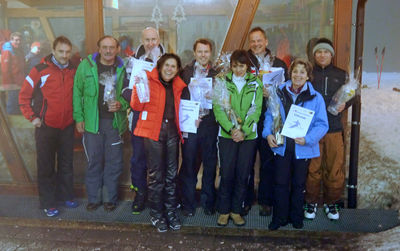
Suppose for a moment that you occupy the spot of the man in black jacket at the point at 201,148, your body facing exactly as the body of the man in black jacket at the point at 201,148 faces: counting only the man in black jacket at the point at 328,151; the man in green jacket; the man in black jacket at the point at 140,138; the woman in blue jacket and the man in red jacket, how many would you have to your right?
3

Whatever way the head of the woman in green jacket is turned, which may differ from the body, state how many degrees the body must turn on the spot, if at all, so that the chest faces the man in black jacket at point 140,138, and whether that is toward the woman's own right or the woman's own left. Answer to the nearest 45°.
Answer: approximately 90° to the woman's own right

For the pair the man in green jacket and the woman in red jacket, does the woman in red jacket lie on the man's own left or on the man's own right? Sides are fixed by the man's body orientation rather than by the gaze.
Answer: on the man's own left

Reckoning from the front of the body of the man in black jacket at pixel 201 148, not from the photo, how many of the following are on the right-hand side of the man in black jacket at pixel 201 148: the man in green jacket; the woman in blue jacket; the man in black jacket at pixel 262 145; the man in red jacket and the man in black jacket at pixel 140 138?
3

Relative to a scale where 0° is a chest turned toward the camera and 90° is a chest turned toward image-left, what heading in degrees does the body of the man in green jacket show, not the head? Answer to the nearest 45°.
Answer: approximately 0°

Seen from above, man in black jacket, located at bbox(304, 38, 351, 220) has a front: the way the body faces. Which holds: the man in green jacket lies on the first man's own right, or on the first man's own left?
on the first man's own right

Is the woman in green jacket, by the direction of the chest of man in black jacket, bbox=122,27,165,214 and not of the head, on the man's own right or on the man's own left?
on the man's own left

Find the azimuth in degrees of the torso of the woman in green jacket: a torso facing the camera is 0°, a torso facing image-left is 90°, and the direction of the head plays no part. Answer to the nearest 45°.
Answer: approximately 0°

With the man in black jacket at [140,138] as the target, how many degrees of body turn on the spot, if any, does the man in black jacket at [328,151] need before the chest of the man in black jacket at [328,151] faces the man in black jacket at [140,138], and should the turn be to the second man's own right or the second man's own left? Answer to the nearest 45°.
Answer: approximately 90° to the second man's own right
